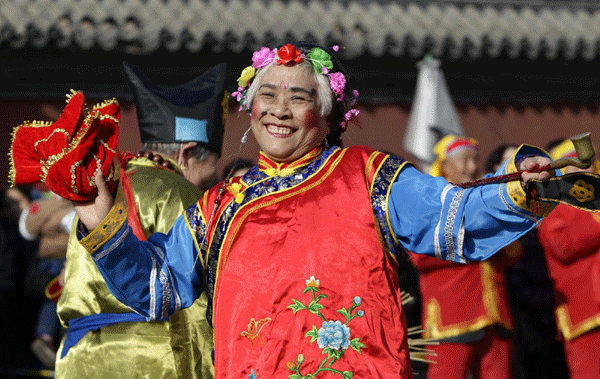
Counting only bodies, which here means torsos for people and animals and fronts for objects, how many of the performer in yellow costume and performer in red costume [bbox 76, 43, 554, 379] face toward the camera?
1

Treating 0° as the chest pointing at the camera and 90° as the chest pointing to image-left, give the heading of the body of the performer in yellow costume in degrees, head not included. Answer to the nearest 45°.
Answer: approximately 225°

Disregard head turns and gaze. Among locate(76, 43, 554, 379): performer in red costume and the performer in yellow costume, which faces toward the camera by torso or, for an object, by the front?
the performer in red costume

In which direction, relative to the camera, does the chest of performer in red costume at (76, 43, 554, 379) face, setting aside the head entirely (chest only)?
toward the camera

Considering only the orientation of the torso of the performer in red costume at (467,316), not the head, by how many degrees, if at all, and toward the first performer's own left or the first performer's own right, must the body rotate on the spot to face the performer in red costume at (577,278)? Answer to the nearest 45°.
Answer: approximately 45° to the first performer's own left

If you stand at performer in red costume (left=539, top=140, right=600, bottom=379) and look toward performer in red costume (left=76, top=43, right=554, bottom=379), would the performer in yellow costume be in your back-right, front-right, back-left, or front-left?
front-right

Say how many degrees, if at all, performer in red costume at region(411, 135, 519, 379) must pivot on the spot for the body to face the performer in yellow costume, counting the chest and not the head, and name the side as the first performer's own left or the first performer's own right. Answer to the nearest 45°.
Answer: approximately 90° to the first performer's own right

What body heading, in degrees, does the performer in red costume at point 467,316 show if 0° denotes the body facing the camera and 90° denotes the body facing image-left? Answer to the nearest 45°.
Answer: approximately 315°

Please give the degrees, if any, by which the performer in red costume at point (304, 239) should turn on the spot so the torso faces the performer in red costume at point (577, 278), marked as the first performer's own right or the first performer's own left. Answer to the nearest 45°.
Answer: approximately 135° to the first performer's own left

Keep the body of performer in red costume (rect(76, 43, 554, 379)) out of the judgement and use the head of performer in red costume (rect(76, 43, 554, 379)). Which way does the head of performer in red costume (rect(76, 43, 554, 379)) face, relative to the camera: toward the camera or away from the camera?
toward the camera

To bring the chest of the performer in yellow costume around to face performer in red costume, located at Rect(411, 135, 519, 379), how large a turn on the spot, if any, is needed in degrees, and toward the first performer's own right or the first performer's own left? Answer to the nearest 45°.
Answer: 0° — they already face them
